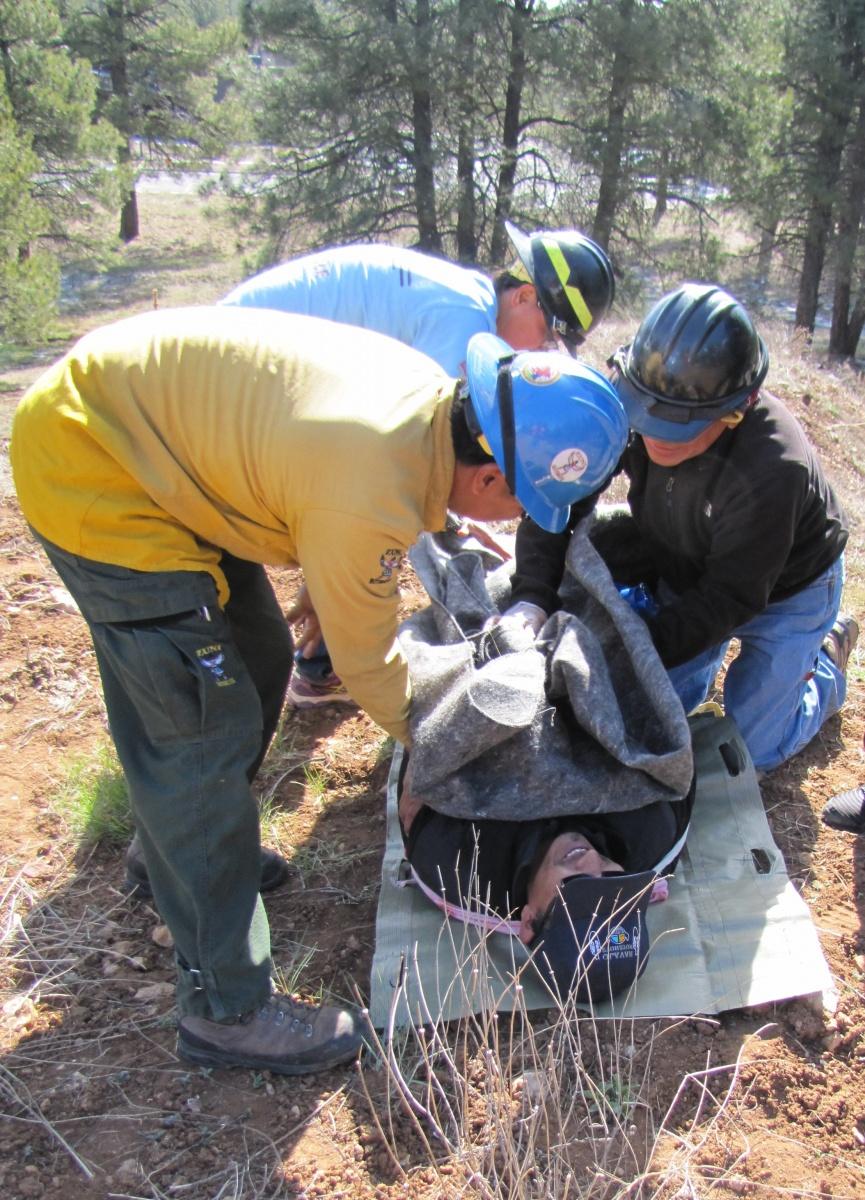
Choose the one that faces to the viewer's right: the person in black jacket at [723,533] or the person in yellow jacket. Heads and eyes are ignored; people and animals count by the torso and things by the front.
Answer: the person in yellow jacket

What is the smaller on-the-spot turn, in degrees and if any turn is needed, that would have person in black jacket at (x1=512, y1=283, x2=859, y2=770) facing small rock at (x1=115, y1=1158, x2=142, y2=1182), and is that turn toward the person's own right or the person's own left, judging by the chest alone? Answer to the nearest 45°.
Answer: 0° — they already face it

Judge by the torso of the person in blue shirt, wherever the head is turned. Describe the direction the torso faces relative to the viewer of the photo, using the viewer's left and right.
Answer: facing to the right of the viewer

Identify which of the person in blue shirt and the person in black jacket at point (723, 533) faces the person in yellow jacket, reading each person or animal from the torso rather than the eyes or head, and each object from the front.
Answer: the person in black jacket

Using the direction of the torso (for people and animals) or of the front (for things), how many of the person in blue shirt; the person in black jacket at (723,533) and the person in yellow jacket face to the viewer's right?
2

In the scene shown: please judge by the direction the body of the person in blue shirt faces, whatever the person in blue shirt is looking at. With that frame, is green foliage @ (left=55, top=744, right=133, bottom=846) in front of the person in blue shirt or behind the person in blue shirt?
behind

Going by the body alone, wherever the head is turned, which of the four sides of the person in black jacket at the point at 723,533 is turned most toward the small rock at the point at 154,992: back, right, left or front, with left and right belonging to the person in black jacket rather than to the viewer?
front

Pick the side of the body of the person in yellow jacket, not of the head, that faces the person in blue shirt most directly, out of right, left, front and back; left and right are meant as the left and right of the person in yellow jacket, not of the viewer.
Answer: left

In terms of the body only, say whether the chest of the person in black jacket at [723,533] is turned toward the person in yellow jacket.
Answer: yes

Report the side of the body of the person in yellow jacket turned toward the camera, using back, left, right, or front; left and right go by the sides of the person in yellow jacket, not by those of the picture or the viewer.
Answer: right
